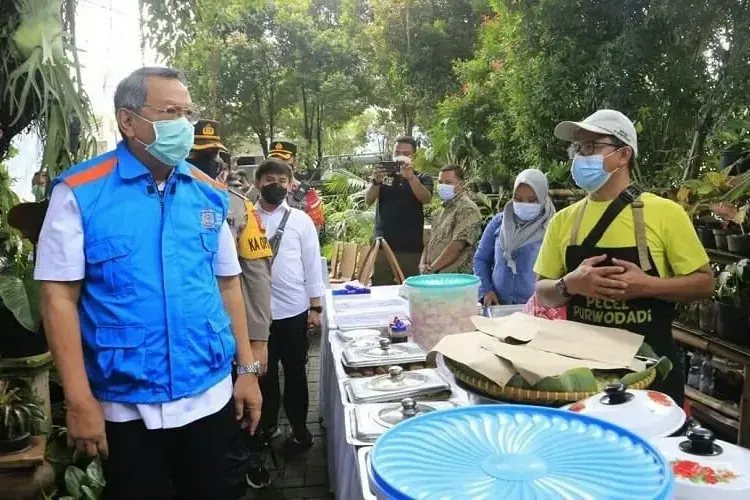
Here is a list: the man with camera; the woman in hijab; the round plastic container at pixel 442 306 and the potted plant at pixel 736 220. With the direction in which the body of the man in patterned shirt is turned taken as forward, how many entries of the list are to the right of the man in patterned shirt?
1

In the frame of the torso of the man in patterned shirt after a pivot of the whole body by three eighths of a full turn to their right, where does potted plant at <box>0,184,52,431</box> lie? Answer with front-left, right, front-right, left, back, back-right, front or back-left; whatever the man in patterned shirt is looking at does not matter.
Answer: back-left

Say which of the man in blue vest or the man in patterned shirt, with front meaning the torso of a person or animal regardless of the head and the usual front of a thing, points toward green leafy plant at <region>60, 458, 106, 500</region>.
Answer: the man in patterned shirt

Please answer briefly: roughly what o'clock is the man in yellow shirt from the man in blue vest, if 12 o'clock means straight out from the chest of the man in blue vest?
The man in yellow shirt is roughly at 11 o'clock from the man in blue vest.

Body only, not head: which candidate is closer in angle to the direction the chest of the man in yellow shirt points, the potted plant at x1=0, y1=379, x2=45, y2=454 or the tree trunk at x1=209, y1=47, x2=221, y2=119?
the potted plant

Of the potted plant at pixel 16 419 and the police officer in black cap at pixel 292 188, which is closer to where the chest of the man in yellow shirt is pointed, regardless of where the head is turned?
the potted plant

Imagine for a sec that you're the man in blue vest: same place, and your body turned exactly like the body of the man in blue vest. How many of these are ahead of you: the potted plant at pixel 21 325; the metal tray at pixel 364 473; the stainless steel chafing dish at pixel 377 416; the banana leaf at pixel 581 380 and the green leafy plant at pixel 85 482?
3

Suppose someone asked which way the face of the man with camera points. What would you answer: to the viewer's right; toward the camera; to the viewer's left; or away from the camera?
toward the camera

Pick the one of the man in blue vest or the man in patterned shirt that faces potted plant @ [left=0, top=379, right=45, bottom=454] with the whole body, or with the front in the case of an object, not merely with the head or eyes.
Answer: the man in patterned shirt

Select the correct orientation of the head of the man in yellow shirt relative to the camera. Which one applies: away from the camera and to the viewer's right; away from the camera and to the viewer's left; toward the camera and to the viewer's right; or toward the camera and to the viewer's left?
toward the camera and to the viewer's left

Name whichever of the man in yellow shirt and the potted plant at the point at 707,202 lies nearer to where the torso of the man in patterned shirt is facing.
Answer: the man in yellow shirt

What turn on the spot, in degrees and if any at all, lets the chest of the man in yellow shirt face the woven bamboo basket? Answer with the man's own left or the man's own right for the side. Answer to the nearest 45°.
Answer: approximately 45° to the man's own left

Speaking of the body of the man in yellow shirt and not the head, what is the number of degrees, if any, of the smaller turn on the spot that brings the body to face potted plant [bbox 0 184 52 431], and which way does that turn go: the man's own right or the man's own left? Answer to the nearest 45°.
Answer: approximately 45° to the man's own right

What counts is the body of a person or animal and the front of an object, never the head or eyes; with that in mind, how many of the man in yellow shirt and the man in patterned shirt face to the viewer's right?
0

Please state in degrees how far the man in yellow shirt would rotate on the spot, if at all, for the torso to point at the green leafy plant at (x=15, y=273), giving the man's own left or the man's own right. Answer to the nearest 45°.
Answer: approximately 45° to the man's own right

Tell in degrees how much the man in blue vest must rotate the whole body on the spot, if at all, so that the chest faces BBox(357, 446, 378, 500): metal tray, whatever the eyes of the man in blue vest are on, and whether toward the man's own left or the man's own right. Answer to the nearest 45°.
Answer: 0° — they already face it

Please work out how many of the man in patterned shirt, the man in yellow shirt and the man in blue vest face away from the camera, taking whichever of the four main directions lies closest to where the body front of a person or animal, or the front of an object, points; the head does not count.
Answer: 0

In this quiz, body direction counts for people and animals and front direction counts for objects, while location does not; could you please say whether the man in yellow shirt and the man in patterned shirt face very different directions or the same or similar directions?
same or similar directions

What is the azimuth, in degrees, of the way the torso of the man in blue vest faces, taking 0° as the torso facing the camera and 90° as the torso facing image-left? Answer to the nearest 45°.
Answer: approximately 315°

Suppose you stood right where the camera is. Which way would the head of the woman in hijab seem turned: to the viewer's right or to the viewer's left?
to the viewer's left

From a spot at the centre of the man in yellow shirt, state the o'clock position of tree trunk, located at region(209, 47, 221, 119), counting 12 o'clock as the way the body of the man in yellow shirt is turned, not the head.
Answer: The tree trunk is roughly at 3 o'clock from the man in yellow shirt.

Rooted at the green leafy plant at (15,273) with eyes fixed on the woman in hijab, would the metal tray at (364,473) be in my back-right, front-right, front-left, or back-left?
front-right
